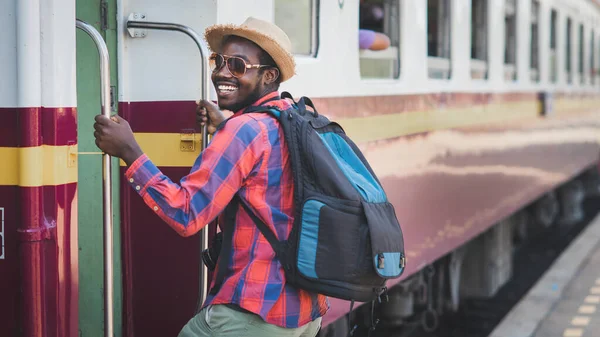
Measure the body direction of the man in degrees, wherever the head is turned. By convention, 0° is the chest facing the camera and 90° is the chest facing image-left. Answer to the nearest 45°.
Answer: approximately 90°
